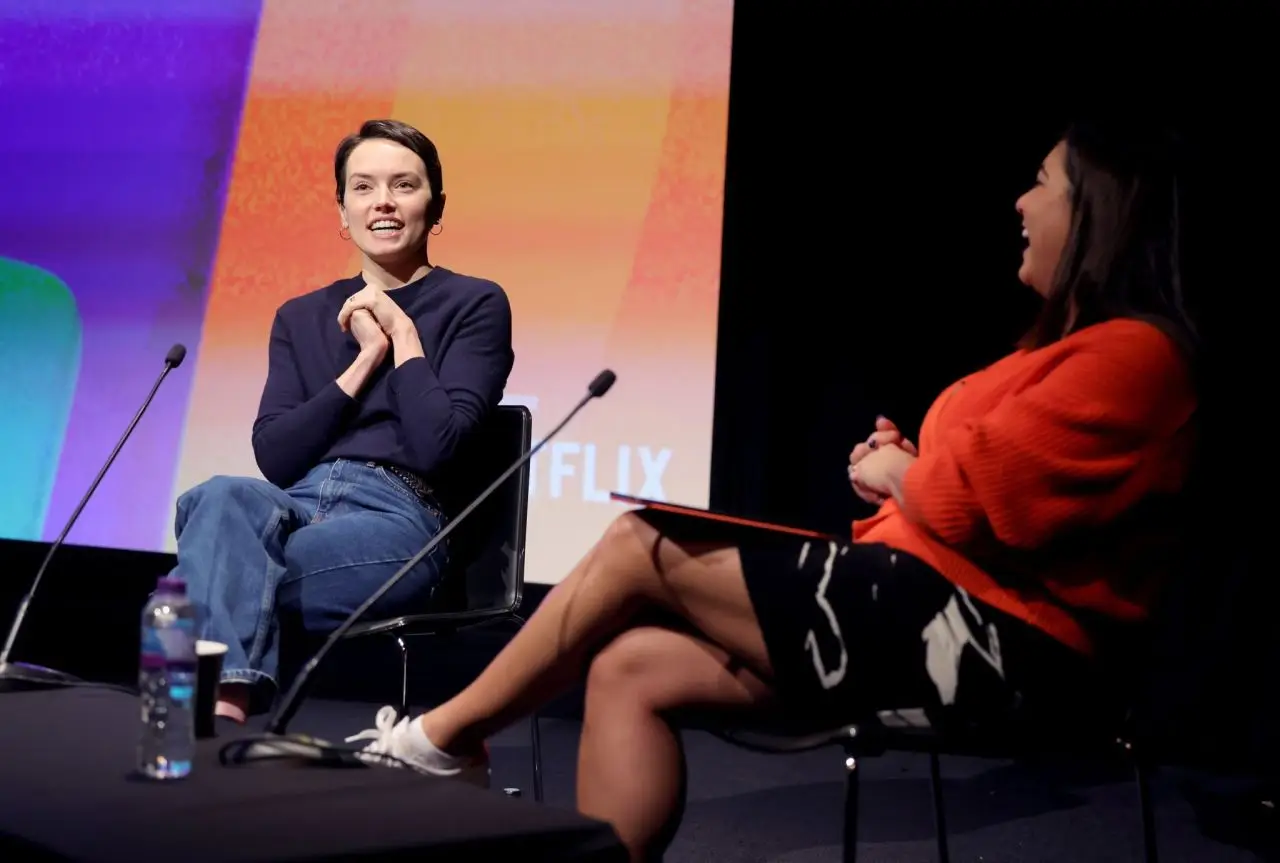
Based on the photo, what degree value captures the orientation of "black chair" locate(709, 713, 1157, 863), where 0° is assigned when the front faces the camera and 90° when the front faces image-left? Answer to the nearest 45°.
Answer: approximately 90°

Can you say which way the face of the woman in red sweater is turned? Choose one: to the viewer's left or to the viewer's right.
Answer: to the viewer's left

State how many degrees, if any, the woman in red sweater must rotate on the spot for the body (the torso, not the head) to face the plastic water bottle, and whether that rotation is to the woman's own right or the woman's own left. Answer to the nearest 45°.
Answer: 0° — they already face it

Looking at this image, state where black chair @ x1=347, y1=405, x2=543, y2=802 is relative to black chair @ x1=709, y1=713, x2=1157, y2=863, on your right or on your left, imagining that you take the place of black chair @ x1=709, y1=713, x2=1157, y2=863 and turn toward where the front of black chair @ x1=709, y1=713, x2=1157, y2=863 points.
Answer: on your right

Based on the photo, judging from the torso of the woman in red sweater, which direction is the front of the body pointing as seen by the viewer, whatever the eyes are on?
to the viewer's left

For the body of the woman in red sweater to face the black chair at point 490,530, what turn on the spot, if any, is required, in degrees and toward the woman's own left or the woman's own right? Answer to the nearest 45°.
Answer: approximately 45° to the woman's own right

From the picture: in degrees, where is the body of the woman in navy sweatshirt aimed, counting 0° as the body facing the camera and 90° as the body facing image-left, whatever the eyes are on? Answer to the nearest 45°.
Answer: approximately 45°

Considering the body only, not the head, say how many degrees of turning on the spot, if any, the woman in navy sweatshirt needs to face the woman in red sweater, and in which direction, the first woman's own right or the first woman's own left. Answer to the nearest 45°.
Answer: approximately 90° to the first woman's own left

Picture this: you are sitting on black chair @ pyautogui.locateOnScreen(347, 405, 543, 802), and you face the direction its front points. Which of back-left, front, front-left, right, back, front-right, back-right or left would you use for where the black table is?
front-left

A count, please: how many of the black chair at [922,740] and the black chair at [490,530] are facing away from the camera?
0

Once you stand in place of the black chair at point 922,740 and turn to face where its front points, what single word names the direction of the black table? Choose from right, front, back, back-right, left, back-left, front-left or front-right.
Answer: front-left
